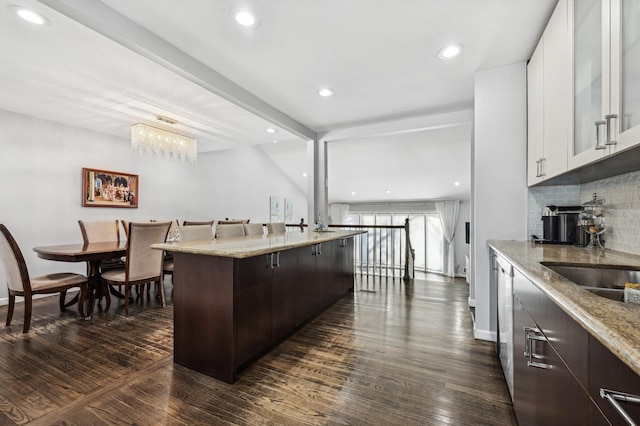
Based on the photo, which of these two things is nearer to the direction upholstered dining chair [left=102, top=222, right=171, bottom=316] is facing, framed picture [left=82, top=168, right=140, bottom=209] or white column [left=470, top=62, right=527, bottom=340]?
the framed picture

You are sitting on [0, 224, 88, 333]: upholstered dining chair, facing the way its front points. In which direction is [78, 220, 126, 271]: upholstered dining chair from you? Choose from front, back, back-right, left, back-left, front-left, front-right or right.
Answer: front

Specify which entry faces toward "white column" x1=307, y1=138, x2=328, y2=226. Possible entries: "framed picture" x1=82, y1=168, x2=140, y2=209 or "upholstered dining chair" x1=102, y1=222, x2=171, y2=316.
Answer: the framed picture

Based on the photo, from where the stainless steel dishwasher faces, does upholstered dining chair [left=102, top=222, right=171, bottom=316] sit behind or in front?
in front

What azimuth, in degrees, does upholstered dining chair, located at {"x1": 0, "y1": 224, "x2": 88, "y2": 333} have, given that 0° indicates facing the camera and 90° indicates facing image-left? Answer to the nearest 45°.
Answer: approximately 225°

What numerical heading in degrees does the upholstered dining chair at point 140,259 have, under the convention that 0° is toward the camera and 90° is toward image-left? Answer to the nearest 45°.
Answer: approximately 135°

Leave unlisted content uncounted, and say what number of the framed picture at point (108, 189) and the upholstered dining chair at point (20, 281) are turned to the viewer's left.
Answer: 0

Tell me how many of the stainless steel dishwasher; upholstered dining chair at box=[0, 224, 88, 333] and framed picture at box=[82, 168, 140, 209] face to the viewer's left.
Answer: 1

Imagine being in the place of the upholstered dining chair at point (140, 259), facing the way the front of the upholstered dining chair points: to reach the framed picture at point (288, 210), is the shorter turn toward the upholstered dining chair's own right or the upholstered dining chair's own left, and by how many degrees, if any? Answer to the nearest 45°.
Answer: approximately 90° to the upholstered dining chair's own right

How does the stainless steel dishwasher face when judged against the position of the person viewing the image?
facing to the left of the viewer

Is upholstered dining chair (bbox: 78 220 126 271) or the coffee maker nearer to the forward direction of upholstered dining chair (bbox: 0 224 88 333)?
the upholstered dining chair

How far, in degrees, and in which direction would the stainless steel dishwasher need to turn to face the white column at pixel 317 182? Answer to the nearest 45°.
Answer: approximately 45° to its right

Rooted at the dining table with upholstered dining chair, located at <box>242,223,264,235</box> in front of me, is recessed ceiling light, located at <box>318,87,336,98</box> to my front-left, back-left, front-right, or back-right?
front-right
